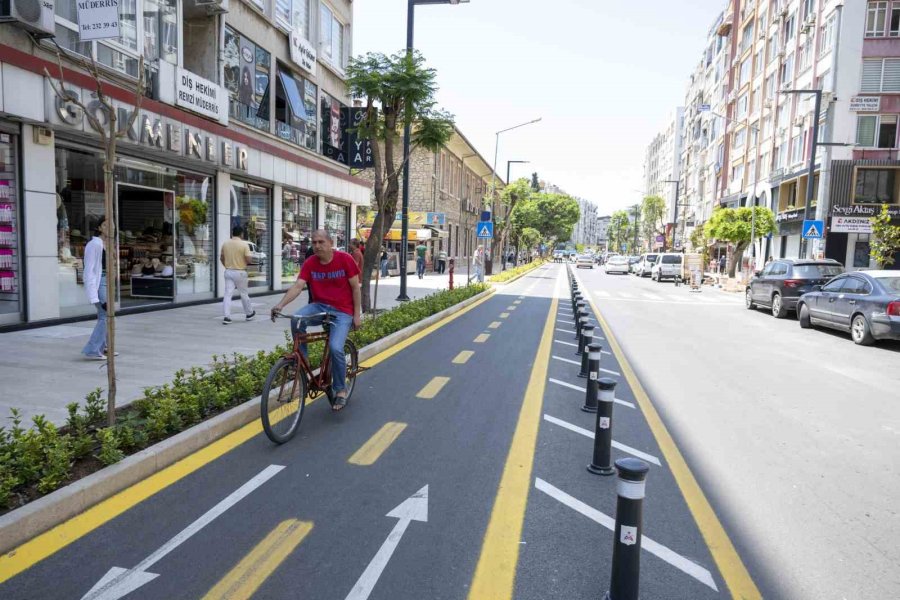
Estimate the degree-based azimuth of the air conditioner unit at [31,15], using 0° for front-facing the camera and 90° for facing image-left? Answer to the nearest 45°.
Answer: approximately 315°

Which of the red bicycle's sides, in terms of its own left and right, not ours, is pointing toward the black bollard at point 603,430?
left

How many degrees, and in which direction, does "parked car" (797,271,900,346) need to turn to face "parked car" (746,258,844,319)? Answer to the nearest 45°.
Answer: approximately 45° to its right

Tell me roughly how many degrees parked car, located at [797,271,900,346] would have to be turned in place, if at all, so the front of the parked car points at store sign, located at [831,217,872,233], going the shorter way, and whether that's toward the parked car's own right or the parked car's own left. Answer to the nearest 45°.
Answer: approximately 45° to the parked car's own right

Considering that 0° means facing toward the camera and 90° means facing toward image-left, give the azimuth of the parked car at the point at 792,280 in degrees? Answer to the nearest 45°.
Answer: approximately 135°

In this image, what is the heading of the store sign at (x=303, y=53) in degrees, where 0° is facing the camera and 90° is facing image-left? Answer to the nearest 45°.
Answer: approximately 315°

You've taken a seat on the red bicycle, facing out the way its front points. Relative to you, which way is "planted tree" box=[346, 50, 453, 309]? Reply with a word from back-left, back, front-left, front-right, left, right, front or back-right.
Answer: back-right

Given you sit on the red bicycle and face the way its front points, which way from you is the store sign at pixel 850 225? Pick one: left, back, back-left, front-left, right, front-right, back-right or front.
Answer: back
